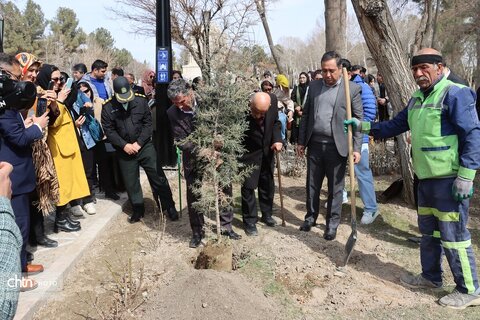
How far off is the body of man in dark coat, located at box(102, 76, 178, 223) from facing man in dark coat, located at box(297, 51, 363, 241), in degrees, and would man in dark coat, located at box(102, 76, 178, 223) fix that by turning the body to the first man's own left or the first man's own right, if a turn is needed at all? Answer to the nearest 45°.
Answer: approximately 45° to the first man's own left

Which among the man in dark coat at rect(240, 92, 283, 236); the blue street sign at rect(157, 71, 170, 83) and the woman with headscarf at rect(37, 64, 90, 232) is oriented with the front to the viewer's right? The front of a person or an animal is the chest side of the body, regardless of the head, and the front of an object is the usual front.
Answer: the woman with headscarf

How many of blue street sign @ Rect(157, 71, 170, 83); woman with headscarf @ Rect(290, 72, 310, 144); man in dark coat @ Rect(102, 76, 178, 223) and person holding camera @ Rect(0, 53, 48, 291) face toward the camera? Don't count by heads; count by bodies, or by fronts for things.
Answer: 3

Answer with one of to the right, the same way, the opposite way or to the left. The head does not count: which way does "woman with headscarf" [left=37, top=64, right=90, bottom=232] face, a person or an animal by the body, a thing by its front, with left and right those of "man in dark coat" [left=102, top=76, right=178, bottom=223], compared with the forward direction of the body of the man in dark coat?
to the left

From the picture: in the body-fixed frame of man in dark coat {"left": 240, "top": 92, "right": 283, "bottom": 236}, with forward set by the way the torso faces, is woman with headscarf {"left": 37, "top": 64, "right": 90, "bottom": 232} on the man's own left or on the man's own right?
on the man's own right

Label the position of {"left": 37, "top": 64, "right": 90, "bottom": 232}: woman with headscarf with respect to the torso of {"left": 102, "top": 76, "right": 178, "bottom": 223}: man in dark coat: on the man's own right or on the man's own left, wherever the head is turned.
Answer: on the man's own right

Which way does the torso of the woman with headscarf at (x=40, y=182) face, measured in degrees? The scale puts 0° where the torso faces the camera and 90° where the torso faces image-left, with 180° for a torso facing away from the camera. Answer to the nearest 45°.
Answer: approximately 270°

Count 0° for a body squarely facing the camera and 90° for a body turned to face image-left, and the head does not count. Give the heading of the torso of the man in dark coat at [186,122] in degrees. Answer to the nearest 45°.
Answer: approximately 315°

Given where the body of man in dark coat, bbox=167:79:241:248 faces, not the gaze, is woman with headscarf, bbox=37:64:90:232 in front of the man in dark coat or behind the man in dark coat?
behind

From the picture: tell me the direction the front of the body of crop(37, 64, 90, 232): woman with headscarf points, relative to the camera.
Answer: to the viewer's right

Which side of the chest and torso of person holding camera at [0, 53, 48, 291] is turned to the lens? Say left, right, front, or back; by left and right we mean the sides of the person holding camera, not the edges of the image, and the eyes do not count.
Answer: right
